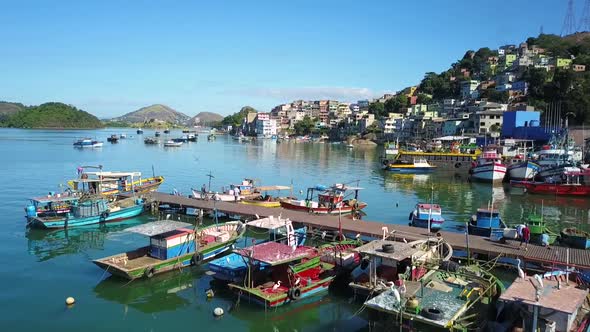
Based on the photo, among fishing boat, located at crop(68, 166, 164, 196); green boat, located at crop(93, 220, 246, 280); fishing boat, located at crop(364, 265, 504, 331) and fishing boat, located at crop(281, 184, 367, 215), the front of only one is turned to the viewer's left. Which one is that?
fishing boat, located at crop(281, 184, 367, 215)

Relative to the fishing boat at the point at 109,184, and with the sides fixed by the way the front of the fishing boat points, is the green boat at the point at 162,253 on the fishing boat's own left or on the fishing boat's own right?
on the fishing boat's own right

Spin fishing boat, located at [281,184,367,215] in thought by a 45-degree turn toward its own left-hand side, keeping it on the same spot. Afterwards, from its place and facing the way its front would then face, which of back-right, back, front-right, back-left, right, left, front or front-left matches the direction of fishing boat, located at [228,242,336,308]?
front-left

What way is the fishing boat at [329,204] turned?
to the viewer's left

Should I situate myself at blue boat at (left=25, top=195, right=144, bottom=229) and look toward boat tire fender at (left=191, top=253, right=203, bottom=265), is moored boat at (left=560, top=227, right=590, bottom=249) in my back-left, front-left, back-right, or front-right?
front-left

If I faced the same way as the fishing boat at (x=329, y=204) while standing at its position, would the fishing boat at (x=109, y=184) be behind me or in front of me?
in front

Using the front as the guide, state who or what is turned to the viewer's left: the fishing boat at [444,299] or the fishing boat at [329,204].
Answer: the fishing boat at [329,204]

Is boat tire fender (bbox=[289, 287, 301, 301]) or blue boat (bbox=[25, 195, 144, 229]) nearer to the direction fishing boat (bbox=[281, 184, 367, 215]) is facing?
the blue boat

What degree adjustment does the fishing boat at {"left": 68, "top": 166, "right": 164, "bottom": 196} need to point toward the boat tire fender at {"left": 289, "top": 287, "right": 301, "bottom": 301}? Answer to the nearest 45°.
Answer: approximately 90° to its right

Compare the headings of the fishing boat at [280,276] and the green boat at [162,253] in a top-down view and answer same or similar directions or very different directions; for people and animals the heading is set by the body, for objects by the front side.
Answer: same or similar directions

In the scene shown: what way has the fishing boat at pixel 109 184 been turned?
to the viewer's right
